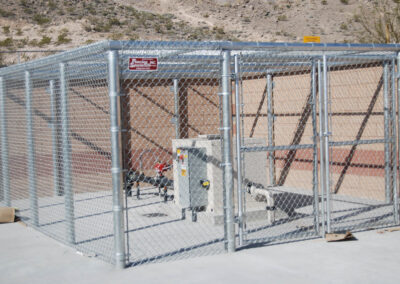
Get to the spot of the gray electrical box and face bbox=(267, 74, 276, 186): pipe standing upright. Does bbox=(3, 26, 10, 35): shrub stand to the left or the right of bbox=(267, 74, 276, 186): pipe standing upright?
left

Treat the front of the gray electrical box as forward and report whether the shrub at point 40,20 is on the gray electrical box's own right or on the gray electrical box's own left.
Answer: on the gray electrical box's own right

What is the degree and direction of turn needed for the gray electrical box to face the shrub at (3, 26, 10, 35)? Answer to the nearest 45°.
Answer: approximately 90° to its right

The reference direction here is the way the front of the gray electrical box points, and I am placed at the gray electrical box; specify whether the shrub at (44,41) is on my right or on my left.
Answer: on my right

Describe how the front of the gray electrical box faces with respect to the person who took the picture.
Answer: facing the viewer and to the left of the viewer

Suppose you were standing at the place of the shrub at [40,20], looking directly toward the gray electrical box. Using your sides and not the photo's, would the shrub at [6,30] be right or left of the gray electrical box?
right

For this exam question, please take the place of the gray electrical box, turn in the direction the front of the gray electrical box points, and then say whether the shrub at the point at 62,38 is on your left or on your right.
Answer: on your right
